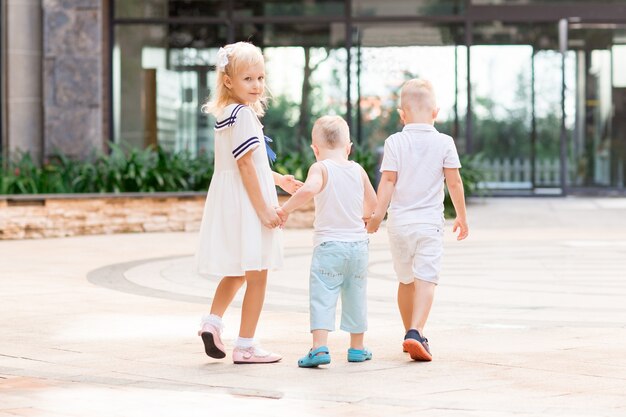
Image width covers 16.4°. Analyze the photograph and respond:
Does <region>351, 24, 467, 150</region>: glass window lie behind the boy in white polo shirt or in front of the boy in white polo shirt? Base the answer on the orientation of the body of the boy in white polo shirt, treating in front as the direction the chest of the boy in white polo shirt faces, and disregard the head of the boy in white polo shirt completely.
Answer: in front

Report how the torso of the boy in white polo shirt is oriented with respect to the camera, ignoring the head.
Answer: away from the camera

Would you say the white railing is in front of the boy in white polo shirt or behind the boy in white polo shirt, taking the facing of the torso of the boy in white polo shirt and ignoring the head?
in front

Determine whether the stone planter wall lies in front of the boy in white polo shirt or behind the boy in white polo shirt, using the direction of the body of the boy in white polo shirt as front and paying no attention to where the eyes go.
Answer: in front

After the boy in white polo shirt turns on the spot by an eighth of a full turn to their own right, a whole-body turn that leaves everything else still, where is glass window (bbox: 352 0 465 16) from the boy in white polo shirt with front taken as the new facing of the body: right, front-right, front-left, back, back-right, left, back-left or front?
front-left

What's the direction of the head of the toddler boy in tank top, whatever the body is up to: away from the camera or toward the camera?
away from the camera

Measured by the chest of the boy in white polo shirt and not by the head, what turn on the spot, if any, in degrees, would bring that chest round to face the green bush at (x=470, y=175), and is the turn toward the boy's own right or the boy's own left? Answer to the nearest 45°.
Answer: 0° — they already face it

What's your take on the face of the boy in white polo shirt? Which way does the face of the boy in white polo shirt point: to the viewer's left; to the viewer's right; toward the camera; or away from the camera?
away from the camera
